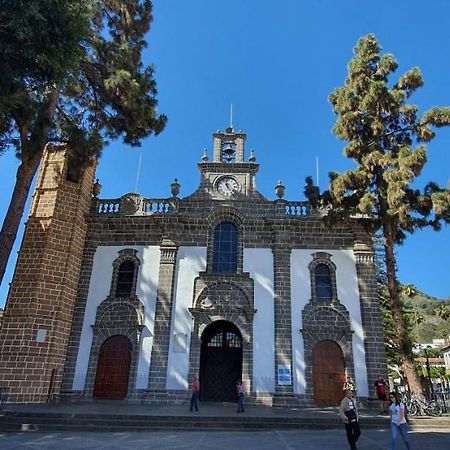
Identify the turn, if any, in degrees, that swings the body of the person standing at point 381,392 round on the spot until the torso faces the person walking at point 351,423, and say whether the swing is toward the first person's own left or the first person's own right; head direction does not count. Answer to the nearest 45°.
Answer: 0° — they already face them

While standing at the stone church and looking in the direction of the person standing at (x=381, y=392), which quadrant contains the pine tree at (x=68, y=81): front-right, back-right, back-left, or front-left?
back-right

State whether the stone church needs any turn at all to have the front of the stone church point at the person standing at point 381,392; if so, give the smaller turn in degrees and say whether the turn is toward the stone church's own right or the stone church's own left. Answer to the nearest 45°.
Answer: approximately 90° to the stone church's own left

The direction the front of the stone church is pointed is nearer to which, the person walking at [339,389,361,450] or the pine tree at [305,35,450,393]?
the person walking

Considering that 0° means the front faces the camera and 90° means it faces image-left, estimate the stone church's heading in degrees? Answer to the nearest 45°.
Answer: approximately 0°
